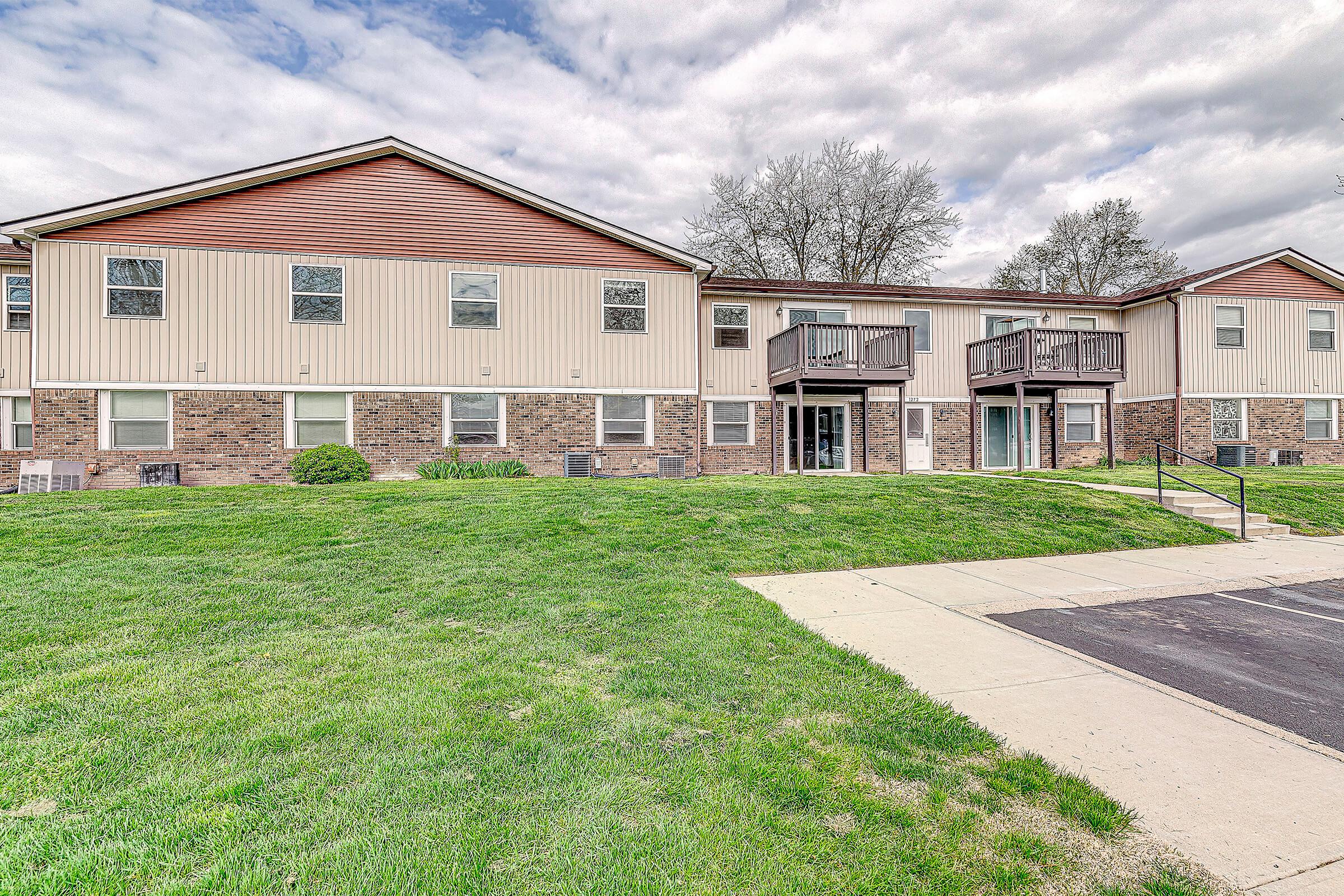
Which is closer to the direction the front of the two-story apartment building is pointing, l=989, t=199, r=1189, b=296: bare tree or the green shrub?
the green shrub

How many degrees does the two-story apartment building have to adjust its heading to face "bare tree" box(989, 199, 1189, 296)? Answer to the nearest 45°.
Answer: approximately 135° to its left

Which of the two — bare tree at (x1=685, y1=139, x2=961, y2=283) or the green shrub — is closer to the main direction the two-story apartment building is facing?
the green shrub

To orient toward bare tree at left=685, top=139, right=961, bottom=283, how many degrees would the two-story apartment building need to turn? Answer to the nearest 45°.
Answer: approximately 135° to its left

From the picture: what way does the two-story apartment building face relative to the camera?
toward the camera
